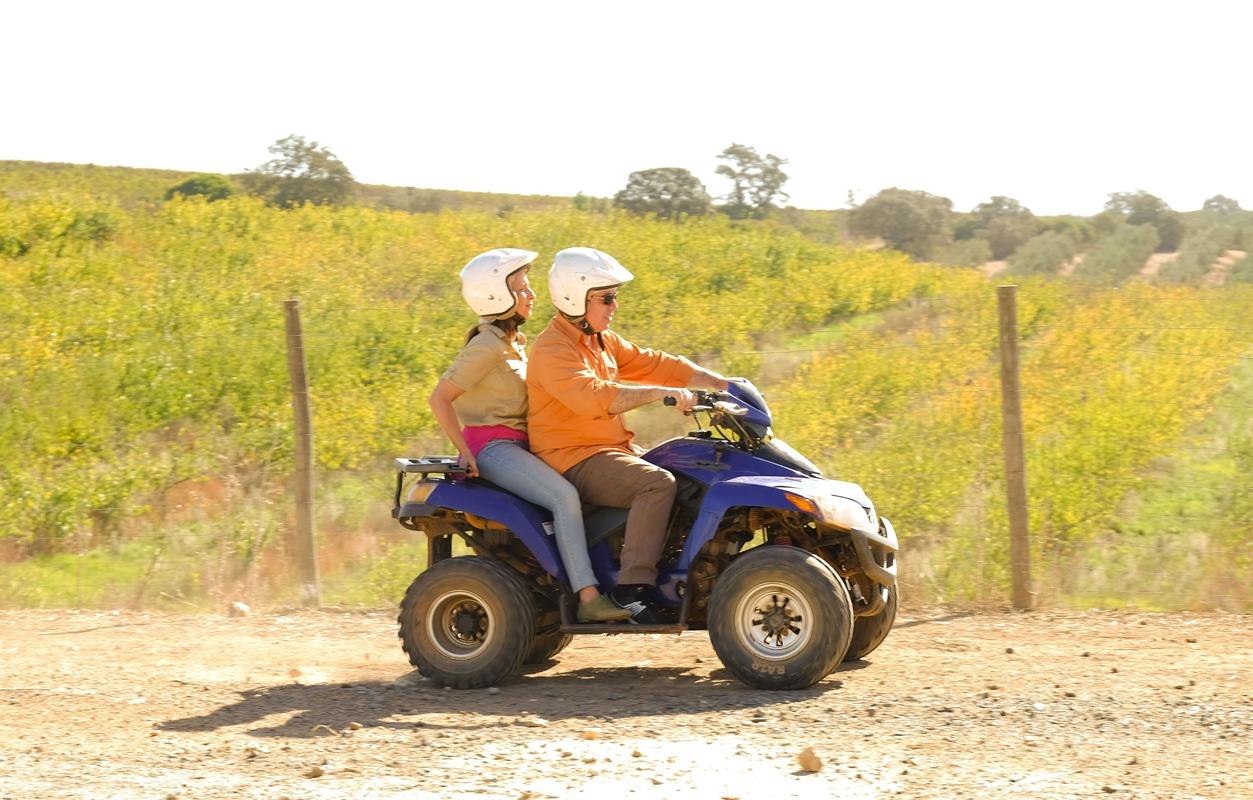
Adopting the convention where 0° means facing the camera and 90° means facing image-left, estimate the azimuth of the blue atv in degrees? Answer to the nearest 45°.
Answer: approximately 270°

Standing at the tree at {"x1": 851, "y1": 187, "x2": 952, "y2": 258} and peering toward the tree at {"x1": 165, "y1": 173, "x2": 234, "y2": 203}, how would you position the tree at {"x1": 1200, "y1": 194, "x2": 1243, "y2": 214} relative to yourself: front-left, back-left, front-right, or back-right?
back-right

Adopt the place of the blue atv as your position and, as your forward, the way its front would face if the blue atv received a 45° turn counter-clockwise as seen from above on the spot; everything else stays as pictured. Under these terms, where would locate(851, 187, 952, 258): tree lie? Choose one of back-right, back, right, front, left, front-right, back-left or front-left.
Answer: front-left

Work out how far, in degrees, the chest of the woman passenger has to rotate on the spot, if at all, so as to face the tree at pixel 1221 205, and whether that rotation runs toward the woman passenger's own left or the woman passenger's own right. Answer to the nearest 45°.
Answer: approximately 45° to the woman passenger's own left

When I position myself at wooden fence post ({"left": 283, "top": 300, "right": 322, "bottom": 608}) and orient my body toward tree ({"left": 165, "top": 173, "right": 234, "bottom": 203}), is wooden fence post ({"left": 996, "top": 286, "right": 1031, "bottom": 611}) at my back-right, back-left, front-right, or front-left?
back-right

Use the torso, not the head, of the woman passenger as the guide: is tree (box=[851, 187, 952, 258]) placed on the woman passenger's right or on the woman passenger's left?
on the woman passenger's left

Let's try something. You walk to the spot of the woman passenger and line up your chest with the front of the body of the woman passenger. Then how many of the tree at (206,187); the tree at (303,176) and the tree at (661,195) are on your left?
3

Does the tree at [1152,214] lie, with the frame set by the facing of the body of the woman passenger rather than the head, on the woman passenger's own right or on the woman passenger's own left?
on the woman passenger's own left

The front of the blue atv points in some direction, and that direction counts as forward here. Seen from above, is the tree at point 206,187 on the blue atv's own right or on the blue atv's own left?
on the blue atv's own left

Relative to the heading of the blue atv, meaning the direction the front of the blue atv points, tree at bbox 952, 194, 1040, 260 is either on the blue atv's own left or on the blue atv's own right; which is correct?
on the blue atv's own left

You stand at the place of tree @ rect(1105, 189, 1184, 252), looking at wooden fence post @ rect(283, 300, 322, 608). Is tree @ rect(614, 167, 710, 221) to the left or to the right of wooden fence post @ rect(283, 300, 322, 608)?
right

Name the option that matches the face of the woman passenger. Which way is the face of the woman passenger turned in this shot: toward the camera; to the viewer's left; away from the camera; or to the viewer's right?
to the viewer's right

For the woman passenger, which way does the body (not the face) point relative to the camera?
to the viewer's right

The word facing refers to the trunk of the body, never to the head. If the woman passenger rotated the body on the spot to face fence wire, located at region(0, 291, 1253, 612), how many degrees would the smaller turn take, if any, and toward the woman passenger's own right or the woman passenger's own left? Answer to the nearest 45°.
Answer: approximately 45° to the woman passenger's own left

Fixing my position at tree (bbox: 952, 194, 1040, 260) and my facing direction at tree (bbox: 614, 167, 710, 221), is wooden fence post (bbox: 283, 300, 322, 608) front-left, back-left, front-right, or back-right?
front-left
